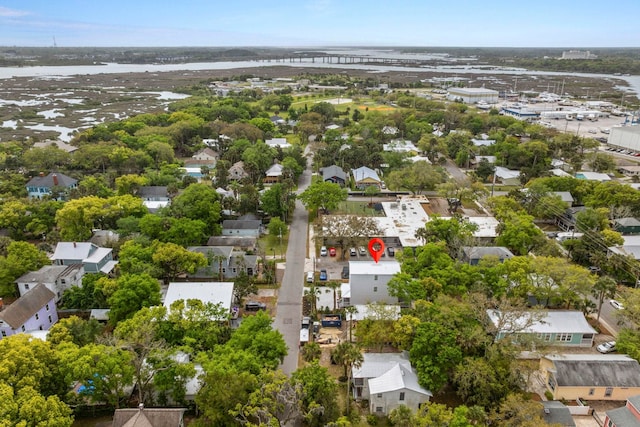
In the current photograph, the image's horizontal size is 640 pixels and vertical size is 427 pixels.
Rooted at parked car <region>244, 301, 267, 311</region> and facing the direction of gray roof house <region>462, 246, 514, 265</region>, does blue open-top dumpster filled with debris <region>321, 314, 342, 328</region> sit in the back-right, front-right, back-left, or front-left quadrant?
front-right

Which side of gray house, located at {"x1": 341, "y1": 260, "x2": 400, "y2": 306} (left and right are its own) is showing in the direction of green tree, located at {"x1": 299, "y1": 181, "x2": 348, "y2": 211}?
right

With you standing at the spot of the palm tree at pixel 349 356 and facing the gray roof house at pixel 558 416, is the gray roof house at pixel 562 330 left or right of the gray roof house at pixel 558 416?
left

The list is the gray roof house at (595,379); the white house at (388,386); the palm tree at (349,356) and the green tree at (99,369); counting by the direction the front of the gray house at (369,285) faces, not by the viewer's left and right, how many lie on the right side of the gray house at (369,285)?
0

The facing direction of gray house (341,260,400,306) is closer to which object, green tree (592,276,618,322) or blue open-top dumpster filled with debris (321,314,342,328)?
the blue open-top dumpster filled with debris

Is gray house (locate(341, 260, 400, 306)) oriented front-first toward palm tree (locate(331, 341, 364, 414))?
no

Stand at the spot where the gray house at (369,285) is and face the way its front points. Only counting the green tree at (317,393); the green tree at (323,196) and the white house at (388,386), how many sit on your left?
2

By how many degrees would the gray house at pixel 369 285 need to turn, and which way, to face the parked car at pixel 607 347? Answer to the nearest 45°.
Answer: approximately 180°

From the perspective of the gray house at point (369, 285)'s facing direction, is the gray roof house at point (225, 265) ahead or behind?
ahead

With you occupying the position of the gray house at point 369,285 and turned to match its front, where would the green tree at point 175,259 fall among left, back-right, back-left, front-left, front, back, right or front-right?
front

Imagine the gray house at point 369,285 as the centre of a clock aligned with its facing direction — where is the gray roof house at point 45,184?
The gray roof house is roughly at 1 o'clock from the gray house.

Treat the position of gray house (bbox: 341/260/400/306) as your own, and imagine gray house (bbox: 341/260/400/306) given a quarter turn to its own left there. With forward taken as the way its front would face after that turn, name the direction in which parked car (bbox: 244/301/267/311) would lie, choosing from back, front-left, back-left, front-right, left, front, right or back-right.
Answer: right

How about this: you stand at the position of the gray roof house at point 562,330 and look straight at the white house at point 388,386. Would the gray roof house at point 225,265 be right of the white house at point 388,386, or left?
right

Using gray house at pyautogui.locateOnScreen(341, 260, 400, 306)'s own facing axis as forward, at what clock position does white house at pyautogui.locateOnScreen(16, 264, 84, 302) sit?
white house at pyautogui.locateOnScreen(16, 264, 84, 302) is roughly at 12 o'clock from gray house at pyautogui.locateOnScreen(341, 260, 400, 306).

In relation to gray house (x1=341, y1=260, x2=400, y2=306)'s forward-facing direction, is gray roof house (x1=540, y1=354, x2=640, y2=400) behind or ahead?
behind

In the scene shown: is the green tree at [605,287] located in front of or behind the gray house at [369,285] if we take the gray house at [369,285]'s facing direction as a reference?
behind

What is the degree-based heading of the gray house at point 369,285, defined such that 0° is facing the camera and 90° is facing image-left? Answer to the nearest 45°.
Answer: approximately 90°

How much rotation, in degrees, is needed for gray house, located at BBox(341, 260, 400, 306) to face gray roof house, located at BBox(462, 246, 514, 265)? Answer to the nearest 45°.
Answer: approximately 135° to its right

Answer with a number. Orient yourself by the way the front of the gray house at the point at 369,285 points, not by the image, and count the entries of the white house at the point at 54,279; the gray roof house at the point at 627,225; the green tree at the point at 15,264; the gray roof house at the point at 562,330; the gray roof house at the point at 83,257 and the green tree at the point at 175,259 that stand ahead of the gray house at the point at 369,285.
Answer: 4

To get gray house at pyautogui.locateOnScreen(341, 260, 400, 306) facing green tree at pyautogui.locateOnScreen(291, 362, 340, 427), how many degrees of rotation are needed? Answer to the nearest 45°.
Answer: approximately 90° to its left

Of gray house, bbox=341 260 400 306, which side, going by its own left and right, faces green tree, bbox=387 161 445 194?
right

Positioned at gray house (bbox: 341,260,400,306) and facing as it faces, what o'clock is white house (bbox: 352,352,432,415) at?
white house (bbox: 352,352,432,415) is roughly at 9 o'clock from gray house (bbox: 341,260,400,306).
